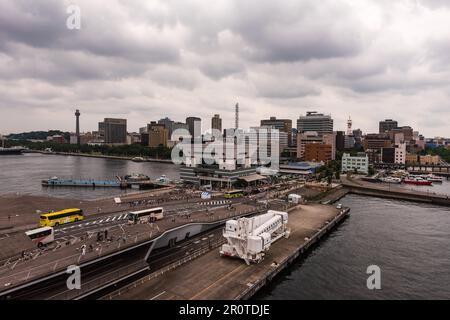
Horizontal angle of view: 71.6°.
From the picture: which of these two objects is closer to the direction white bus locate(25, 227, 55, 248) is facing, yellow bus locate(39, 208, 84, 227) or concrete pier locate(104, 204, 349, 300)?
the concrete pier

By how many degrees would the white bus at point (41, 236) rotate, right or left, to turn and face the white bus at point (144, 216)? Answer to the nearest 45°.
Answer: approximately 180°

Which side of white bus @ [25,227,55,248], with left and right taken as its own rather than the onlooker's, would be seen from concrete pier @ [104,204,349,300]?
back

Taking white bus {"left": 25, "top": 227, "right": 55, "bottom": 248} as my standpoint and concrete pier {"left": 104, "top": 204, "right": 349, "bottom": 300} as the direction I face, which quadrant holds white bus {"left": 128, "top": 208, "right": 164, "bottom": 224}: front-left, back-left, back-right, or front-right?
front-left

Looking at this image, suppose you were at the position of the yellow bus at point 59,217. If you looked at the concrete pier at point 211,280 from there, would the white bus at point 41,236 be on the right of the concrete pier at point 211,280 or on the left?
right

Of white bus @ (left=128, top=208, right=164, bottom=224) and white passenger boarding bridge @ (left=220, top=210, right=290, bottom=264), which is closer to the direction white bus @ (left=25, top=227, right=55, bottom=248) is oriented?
the white passenger boarding bridge

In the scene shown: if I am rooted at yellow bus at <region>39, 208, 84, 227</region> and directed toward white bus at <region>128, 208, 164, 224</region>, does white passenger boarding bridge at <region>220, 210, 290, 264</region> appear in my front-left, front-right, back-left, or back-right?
front-right

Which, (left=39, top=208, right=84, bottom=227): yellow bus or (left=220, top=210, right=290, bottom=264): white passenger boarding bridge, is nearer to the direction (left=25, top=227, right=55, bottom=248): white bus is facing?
the white passenger boarding bridge

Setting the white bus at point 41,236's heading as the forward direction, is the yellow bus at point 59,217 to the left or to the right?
on its right
